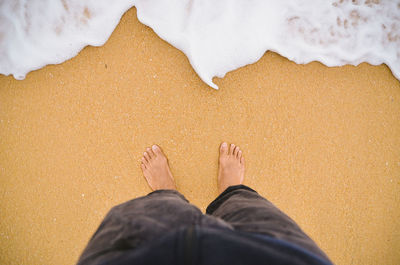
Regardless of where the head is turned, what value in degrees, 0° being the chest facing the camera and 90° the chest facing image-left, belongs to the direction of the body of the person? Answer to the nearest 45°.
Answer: approximately 180°
